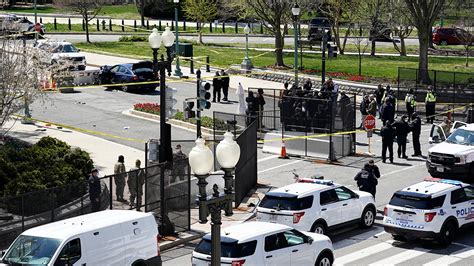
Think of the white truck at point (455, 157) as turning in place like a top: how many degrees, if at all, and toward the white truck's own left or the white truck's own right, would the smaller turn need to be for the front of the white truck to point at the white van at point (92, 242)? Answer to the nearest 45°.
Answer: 0° — it already faces it

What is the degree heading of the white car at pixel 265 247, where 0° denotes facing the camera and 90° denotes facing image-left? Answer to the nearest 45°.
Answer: approximately 225°

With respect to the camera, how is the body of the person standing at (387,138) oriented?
away from the camera

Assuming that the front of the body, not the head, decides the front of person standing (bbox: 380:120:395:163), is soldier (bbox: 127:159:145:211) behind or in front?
behind

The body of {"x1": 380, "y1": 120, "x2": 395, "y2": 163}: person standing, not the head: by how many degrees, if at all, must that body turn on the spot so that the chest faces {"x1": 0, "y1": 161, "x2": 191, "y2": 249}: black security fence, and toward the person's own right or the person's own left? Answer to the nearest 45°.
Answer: approximately 135° to the person's own left

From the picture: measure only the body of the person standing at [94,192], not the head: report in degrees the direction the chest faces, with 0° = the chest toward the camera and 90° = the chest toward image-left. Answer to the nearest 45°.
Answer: approximately 315°

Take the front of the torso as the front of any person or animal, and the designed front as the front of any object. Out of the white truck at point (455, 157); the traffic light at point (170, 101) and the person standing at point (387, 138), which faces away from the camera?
the person standing

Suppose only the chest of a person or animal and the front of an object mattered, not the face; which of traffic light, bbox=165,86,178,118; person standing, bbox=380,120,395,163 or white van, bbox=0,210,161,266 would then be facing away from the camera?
the person standing

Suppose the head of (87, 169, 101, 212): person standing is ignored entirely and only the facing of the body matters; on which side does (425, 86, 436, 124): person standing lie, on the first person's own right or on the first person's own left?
on the first person's own left
